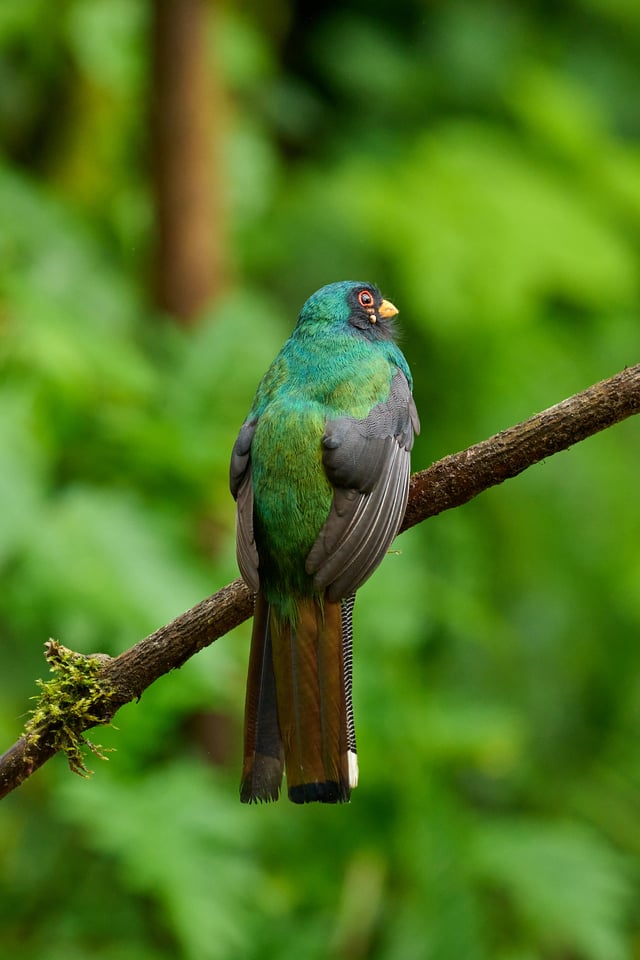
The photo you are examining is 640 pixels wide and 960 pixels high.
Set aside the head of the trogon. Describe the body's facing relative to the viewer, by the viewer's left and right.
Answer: facing away from the viewer and to the right of the viewer
